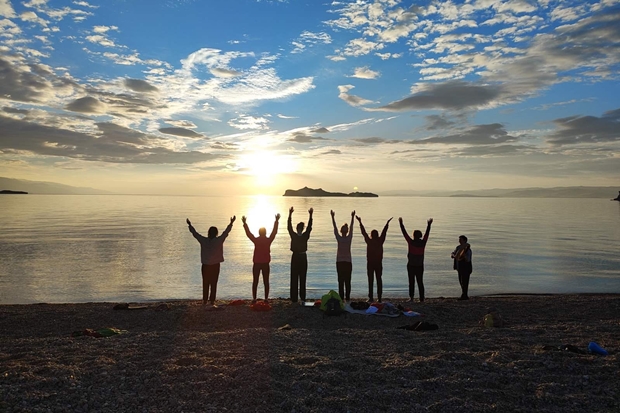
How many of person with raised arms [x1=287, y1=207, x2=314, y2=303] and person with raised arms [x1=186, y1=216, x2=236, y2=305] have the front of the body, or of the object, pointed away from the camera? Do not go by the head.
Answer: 2

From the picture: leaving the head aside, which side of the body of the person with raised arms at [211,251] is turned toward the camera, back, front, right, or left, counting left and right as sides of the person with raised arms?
back

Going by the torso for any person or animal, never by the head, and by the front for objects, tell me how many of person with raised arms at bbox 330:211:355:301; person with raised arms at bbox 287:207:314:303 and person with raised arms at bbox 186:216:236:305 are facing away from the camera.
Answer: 3

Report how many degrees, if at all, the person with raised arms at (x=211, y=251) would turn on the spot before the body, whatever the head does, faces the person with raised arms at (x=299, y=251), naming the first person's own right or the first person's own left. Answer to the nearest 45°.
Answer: approximately 90° to the first person's own right

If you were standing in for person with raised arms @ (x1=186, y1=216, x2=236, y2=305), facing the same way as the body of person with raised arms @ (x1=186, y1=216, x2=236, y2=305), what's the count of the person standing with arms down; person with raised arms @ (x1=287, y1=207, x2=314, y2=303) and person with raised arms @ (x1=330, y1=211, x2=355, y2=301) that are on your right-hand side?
3

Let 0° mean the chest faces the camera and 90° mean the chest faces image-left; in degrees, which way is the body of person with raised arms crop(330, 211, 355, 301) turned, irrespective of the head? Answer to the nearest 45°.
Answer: approximately 180°

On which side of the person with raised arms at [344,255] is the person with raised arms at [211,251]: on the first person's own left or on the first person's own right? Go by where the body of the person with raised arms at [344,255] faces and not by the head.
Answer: on the first person's own left

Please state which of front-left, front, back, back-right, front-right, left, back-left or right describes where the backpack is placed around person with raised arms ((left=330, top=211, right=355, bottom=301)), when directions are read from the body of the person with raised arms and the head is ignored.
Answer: back

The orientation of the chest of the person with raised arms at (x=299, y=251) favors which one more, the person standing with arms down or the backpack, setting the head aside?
the person standing with arms down

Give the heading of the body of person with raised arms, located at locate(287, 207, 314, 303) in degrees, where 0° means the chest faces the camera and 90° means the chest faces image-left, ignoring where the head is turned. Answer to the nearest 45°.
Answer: approximately 180°

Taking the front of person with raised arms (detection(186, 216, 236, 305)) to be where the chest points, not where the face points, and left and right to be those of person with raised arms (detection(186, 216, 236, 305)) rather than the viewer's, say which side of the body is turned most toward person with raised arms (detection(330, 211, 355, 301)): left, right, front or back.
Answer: right

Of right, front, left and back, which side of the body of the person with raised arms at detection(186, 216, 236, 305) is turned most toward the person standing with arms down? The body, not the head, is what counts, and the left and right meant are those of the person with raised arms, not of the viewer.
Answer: right
